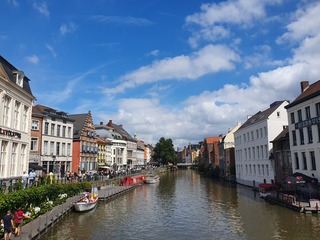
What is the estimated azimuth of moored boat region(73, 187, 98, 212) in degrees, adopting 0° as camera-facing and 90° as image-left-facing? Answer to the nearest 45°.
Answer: approximately 45°

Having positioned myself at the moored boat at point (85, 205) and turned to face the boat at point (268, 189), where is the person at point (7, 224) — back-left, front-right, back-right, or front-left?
back-right

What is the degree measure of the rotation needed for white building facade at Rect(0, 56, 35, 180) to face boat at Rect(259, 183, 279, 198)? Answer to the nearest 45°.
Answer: approximately 45° to its left

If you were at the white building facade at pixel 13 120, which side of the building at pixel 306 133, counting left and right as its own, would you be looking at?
front

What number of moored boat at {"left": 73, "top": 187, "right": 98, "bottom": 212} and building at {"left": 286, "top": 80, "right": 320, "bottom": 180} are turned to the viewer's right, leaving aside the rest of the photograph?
0

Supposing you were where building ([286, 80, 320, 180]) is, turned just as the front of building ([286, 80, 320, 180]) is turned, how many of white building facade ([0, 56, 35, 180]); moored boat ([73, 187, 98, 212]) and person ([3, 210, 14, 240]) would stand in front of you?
3

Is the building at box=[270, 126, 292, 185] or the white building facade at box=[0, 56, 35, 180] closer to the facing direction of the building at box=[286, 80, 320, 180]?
the white building facade

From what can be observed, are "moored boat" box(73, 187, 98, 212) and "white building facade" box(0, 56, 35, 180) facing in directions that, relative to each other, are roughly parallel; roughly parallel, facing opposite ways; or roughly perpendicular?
roughly perpendicular

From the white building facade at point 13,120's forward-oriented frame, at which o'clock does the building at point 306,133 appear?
The building is roughly at 11 o'clock from the white building facade.

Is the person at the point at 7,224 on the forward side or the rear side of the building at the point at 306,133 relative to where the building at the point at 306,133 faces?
on the forward side

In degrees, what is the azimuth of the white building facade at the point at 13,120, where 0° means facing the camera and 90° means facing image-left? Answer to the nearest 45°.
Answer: approximately 315°
